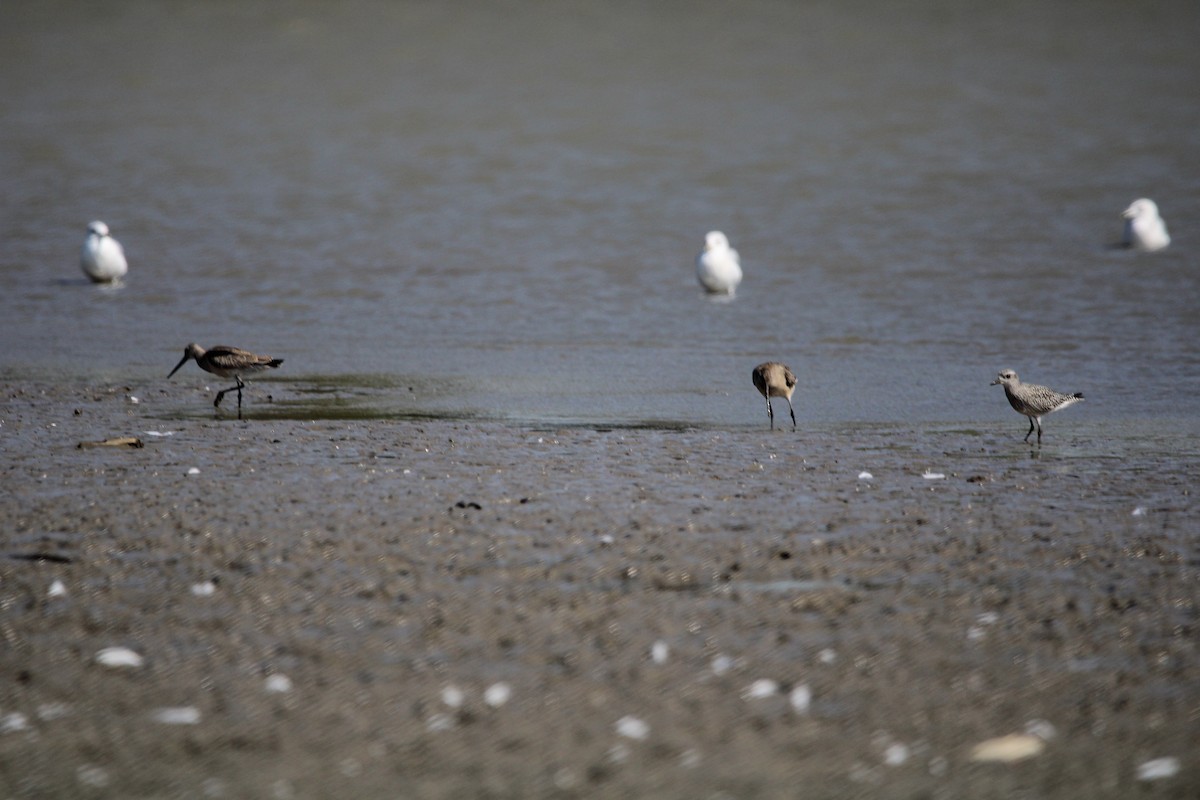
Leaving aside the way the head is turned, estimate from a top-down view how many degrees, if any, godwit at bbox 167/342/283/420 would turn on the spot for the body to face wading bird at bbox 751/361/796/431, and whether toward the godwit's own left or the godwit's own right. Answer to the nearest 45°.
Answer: approximately 135° to the godwit's own left

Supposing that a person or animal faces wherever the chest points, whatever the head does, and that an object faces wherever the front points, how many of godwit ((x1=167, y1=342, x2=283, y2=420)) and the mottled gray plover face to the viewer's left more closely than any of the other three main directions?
2

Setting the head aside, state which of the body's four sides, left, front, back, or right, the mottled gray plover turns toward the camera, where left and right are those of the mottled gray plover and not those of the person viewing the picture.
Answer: left

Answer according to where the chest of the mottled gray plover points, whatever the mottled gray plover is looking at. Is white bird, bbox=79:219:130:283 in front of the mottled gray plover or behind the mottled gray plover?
in front

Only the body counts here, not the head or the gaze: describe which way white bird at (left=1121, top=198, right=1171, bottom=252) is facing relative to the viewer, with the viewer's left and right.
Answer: facing the viewer and to the left of the viewer

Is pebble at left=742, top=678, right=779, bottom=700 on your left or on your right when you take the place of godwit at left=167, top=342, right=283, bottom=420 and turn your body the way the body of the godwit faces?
on your left

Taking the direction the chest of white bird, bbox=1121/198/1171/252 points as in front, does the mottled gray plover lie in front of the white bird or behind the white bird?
in front

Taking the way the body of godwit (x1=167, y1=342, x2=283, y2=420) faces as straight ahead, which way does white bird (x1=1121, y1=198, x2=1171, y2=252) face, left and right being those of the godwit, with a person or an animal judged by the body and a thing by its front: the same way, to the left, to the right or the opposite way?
the same way

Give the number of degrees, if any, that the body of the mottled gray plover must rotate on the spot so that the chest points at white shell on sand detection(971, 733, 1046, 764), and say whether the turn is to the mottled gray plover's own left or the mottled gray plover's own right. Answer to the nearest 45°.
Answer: approximately 90° to the mottled gray plover's own left

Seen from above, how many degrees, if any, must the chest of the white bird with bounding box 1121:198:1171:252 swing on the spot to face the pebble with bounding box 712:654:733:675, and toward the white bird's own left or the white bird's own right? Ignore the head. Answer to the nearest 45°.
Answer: approximately 45° to the white bird's own left

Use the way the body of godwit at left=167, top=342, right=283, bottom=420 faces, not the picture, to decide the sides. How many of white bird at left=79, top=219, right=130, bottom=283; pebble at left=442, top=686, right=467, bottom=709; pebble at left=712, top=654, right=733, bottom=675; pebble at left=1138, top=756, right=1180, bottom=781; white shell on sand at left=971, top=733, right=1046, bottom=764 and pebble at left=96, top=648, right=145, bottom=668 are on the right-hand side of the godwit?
1

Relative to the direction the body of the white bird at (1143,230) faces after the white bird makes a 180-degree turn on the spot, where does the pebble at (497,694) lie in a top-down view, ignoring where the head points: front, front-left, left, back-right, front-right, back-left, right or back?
back-right

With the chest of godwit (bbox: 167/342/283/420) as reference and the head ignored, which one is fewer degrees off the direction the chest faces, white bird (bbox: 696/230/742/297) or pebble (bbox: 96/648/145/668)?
the pebble

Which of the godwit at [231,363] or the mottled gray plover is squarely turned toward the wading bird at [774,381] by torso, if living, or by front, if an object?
the mottled gray plover

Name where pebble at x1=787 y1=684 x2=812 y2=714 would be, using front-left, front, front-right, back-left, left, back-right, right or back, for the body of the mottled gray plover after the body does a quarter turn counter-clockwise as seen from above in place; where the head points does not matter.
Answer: front

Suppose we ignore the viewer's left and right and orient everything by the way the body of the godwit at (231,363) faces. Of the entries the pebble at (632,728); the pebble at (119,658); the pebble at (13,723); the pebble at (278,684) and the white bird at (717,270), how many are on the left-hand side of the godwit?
4

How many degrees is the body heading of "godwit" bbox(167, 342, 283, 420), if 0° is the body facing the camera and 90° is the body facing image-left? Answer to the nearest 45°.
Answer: approximately 90°
